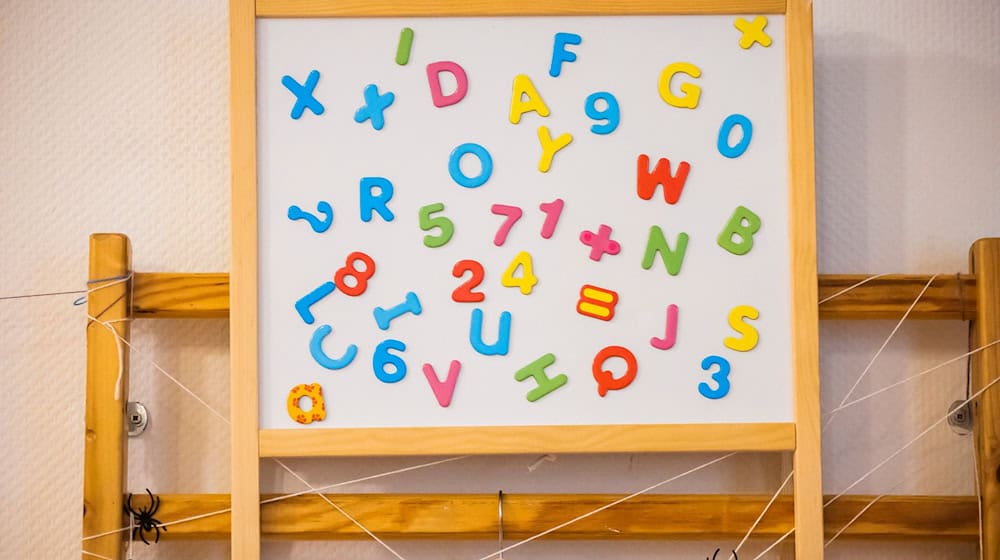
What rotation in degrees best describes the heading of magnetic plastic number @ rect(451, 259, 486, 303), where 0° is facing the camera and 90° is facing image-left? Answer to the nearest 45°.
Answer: approximately 0°
